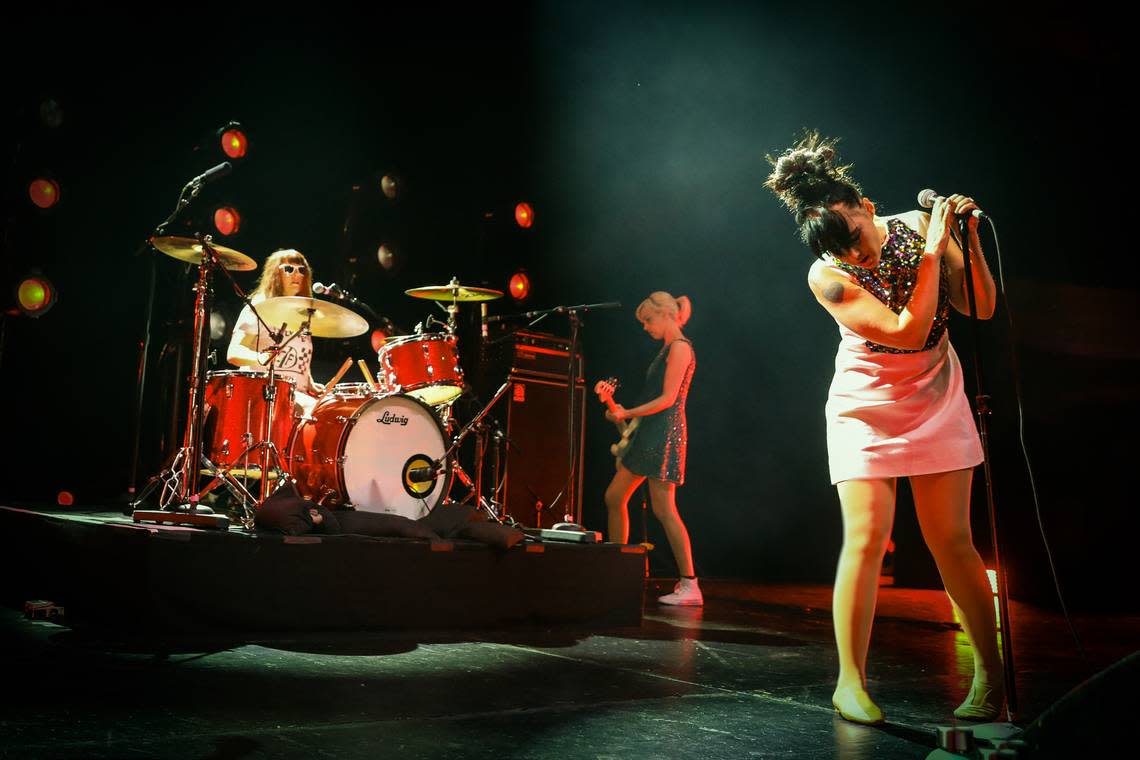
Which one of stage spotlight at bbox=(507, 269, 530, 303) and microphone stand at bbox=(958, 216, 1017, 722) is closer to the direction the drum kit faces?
the microphone stand

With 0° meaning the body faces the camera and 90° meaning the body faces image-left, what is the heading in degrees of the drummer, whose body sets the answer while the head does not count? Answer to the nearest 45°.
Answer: approximately 315°

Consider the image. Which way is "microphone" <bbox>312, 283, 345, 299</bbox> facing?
to the viewer's left

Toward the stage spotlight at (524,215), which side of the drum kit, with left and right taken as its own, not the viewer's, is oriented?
left

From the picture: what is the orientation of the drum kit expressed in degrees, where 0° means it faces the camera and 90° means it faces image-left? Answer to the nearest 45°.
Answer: approximately 315°
